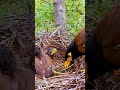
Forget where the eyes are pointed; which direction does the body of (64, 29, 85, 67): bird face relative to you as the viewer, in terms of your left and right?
facing to the left of the viewer
